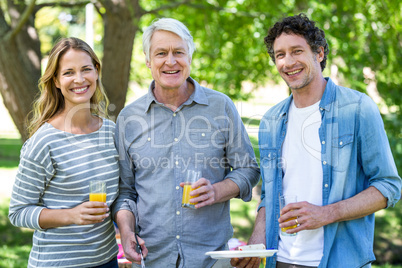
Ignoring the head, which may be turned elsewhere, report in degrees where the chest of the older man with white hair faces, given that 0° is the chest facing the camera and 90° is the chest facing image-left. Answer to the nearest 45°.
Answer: approximately 0°

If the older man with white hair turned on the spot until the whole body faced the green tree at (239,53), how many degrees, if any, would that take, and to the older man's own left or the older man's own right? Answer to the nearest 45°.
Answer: approximately 180°

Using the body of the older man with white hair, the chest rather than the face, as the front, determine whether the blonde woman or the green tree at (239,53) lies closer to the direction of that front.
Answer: the blonde woman

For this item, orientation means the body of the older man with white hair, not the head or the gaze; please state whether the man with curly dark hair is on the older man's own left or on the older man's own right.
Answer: on the older man's own left

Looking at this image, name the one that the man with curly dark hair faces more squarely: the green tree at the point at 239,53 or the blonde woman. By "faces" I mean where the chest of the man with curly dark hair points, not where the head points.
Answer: the blonde woman

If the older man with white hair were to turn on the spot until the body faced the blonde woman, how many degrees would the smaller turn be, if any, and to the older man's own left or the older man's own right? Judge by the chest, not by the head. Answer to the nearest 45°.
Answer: approximately 90° to the older man's own right

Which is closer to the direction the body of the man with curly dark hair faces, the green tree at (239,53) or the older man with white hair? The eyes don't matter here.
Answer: the older man with white hair
